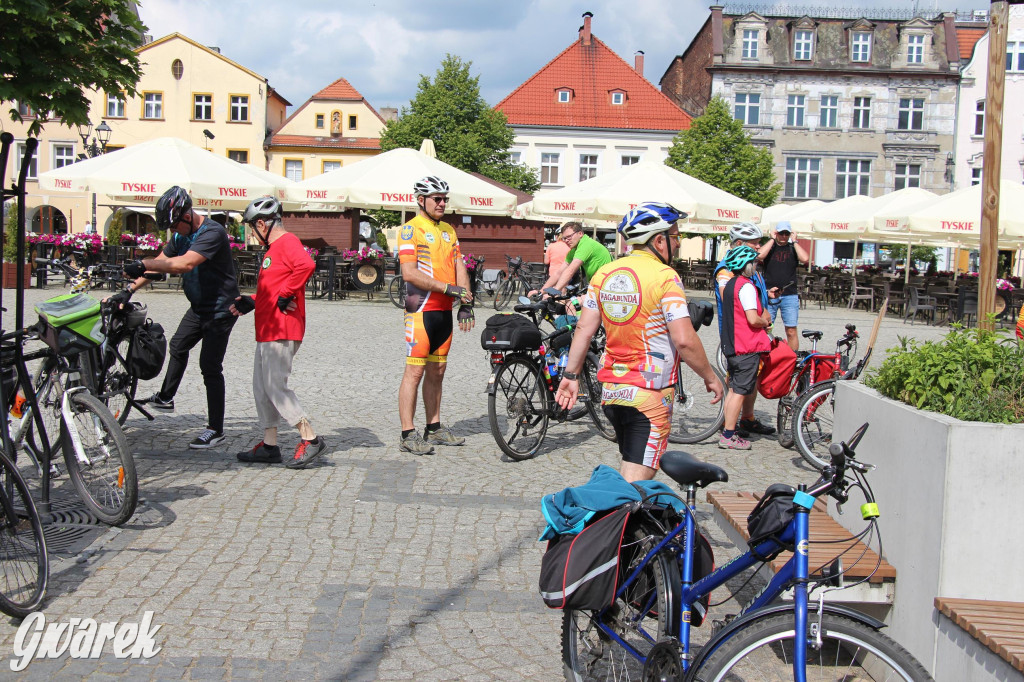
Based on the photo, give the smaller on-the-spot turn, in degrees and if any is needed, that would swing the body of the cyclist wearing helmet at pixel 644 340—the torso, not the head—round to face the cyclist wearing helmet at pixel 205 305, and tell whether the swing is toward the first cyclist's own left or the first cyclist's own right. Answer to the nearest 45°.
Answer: approximately 90° to the first cyclist's own left

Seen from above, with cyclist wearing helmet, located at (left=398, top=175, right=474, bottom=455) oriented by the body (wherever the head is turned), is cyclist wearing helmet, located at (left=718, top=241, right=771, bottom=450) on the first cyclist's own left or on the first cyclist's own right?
on the first cyclist's own left

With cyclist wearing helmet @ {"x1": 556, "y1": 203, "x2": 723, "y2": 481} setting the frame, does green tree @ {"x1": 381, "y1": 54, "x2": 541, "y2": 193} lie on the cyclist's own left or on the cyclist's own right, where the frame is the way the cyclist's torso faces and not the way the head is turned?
on the cyclist's own left

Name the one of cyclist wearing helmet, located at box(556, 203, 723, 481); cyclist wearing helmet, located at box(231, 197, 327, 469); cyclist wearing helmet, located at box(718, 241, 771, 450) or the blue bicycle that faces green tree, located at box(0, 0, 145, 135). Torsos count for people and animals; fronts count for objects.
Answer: cyclist wearing helmet, located at box(231, 197, 327, 469)

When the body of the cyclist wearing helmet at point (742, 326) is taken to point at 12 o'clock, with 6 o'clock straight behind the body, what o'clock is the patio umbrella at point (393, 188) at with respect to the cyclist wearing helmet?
The patio umbrella is roughly at 8 o'clock from the cyclist wearing helmet.

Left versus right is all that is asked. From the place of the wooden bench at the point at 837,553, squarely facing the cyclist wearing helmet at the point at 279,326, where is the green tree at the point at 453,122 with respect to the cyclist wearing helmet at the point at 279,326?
right

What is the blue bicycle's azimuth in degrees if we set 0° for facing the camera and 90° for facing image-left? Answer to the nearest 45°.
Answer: approximately 315°

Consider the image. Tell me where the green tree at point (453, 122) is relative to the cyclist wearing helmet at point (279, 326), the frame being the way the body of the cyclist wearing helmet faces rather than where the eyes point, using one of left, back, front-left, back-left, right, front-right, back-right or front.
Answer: back-right

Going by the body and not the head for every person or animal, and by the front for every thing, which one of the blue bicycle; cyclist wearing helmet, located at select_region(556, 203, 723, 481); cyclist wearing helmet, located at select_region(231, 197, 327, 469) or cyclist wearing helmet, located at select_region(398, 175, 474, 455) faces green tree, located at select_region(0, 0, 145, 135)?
cyclist wearing helmet, located at select_region(231, 197, 327, 469)

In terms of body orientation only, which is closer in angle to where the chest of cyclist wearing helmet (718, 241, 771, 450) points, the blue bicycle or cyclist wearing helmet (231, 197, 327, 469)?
the blue bicycle

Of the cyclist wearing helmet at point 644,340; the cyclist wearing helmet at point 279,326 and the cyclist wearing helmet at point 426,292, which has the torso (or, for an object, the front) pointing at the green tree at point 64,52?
the cyclist wearing helmet at point 279,326

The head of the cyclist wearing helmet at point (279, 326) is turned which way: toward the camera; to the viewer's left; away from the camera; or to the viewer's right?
to the viewer's left

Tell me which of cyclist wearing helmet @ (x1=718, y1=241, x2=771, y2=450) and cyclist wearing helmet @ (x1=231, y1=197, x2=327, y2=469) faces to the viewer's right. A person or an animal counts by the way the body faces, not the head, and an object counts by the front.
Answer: cyclist wearing helmet @ (x1=718, y1=241, x2=771, y2=450)

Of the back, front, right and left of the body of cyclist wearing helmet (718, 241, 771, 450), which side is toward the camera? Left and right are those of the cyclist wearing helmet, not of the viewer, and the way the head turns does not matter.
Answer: right

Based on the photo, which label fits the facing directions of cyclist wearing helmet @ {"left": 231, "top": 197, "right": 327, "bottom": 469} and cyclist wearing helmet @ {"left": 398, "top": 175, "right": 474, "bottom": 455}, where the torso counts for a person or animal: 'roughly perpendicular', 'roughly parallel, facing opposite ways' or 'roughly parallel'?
roughly perpendicular

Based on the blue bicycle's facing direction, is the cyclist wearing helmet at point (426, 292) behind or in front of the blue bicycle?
behind

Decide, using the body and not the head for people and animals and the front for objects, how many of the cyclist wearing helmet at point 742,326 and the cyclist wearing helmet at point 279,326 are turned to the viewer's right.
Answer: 1

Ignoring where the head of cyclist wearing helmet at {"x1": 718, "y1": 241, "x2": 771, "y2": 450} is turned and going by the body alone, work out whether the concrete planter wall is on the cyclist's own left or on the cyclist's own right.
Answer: on the cyclist's own right
